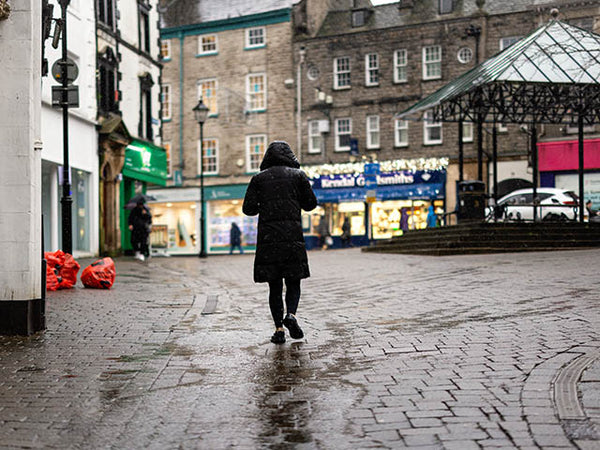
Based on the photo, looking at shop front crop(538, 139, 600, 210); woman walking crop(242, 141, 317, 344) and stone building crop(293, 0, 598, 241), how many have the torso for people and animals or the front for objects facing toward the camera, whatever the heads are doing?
2

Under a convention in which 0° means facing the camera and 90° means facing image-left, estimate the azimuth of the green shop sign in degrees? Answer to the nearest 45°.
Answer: approximately 315°

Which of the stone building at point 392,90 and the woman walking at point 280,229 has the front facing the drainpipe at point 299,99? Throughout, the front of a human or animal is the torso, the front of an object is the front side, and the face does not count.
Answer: the woman walking

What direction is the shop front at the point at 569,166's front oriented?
toward the camera

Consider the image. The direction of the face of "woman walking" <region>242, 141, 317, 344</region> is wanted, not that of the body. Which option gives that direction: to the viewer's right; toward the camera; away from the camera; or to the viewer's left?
away from the camera

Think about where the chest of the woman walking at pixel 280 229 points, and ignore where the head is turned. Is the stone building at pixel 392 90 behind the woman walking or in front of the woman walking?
in front

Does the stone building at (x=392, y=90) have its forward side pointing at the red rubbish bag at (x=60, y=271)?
yes

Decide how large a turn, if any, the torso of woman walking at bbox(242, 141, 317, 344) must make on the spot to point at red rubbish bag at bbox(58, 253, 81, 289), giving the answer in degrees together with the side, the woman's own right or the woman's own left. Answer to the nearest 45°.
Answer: approximately 45° to the woman's own left

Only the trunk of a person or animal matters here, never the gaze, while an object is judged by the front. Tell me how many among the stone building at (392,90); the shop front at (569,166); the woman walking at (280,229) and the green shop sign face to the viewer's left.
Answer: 0

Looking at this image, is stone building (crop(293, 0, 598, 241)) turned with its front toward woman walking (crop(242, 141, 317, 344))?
yes

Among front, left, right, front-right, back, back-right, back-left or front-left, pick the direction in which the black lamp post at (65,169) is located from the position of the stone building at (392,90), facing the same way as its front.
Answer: front

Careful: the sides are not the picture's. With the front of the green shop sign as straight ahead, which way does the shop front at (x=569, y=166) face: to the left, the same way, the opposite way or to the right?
to the right

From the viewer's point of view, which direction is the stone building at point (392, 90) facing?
toward the camera

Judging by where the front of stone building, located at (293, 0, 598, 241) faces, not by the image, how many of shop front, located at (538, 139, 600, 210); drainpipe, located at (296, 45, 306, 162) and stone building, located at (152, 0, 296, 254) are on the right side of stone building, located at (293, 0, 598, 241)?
2

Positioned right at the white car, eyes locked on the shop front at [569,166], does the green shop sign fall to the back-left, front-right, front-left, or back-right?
back-left

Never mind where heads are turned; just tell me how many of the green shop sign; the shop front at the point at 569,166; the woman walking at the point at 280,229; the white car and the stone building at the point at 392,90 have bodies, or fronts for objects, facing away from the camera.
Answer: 1

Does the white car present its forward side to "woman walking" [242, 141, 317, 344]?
no

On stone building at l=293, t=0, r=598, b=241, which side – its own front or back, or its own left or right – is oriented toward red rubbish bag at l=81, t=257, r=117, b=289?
front
